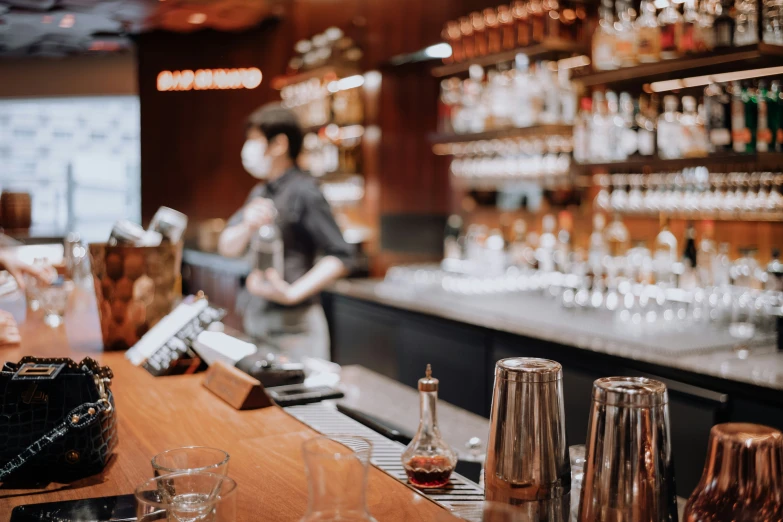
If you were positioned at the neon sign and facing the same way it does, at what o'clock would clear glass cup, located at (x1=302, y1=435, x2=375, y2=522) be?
The clear glass cup is roughly at 12 o'clock from the neon sign.

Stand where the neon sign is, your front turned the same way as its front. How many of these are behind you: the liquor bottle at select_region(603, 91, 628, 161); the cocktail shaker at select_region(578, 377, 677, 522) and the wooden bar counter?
0

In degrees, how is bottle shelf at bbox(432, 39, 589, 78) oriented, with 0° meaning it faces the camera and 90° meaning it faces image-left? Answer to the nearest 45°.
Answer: approximately 45°

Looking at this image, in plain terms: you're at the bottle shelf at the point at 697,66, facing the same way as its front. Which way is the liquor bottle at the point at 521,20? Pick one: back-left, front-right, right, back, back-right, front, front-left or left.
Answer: right

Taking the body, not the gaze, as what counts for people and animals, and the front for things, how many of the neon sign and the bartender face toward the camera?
1

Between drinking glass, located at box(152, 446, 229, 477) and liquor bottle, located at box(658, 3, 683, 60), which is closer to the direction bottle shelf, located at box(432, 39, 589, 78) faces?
the drinking glass

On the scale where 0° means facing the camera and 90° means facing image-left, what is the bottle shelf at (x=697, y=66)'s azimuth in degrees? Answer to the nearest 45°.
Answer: approximately 45°

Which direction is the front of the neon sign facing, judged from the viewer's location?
facing the viewer

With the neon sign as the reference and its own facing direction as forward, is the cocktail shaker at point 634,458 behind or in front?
in front

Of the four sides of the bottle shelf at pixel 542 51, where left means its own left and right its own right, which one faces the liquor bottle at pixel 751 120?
left

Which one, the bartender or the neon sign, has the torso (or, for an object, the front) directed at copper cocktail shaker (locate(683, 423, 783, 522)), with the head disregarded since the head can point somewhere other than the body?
the neon sign

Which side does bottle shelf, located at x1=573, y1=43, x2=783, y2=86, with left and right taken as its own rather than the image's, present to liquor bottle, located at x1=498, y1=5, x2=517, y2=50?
right

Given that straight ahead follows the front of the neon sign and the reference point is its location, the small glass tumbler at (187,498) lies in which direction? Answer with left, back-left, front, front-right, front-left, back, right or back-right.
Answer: front

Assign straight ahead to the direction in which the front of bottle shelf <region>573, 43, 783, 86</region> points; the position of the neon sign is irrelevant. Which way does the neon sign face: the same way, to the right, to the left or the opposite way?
to the left
